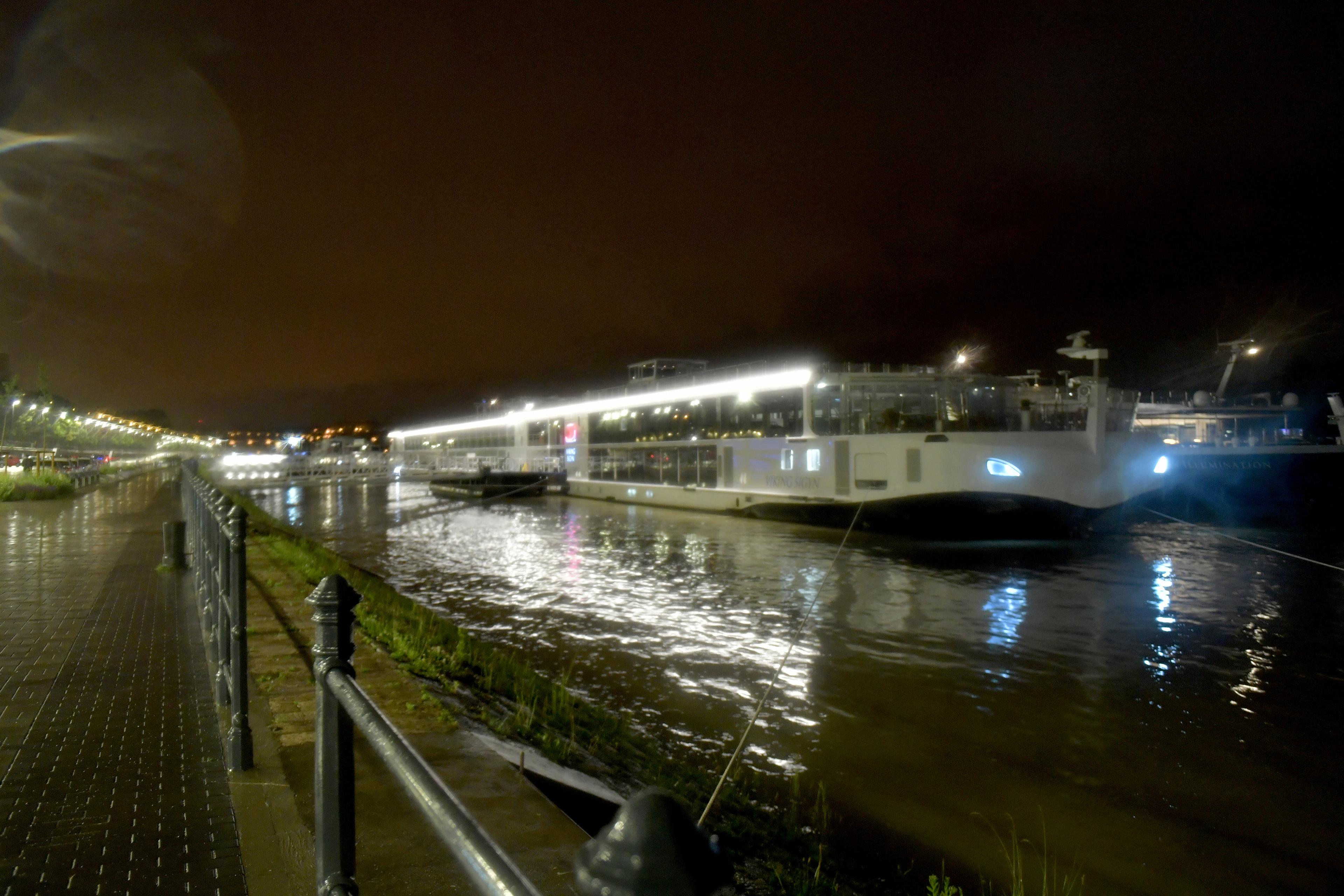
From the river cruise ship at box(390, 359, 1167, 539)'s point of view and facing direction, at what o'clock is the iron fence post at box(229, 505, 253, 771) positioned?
The iron fence post is roughly at 2 o'clock from the river cruise ship.

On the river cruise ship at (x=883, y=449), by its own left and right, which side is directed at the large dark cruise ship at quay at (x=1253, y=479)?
front

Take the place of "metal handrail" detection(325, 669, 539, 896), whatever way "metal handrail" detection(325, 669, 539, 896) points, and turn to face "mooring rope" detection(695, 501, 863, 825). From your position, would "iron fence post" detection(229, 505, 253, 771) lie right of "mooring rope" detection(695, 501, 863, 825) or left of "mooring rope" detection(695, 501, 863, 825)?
left

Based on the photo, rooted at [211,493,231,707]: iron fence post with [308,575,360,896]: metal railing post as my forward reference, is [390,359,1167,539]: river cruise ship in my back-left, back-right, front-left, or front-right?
back-left

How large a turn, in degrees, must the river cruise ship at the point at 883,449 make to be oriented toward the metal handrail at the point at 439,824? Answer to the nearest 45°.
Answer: approximately 45° to its right

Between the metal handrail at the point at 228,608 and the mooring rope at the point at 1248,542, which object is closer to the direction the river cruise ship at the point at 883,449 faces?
the mooring rope

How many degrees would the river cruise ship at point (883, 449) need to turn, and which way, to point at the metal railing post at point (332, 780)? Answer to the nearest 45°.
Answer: approximately 45° to its right

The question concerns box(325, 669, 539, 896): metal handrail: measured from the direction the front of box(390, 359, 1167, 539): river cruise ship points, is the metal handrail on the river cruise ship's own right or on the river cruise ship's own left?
on the river cruise ship's own right

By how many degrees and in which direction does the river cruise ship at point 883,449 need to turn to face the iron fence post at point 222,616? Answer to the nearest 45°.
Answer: approximately 45° to its right

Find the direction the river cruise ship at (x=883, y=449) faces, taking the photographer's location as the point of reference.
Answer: facing the viewer and to the right of the viewer

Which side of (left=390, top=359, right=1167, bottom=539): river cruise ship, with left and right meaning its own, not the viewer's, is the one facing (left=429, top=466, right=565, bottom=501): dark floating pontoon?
back

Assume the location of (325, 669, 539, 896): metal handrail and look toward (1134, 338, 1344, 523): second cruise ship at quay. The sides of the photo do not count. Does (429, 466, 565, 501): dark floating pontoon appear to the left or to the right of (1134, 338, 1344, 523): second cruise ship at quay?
left

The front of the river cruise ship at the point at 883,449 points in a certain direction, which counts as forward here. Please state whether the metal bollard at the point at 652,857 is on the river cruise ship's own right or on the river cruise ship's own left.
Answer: on the river cruise ship's own right
